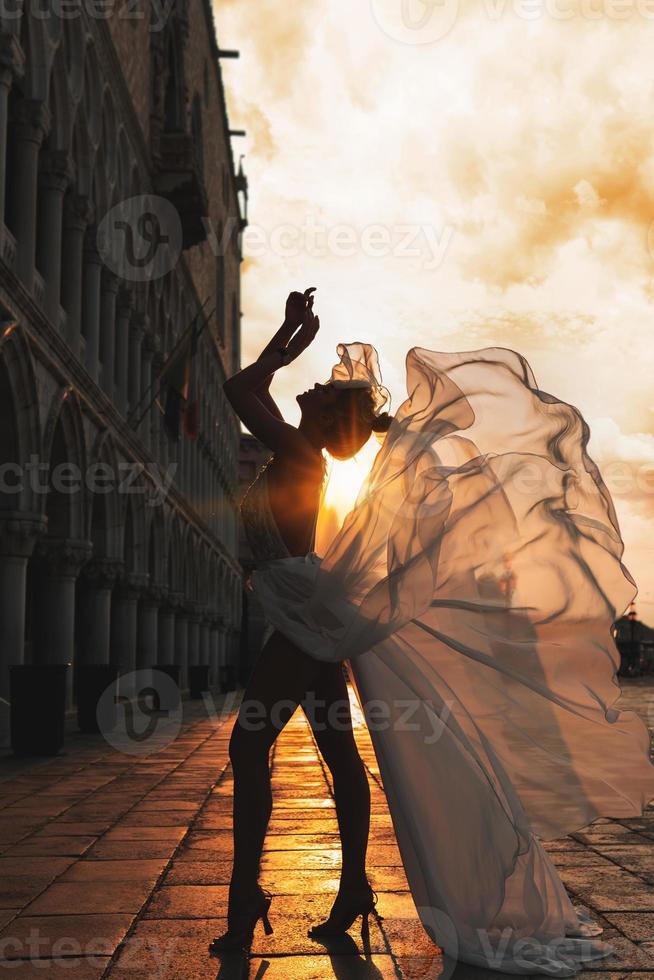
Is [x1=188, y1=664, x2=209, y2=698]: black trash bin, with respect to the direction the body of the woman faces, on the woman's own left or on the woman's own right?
on the woman's own right

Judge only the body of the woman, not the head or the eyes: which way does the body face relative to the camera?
to the viewer's left

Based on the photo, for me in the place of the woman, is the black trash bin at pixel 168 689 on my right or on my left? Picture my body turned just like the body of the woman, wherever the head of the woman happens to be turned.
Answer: on my right

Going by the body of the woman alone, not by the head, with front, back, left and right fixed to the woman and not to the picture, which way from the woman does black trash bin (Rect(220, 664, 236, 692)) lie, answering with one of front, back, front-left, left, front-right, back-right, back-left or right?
right

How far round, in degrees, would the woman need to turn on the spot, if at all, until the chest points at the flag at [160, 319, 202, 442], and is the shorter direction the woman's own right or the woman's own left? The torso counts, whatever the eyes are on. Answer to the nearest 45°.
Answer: approximately 90° to the woman's own right

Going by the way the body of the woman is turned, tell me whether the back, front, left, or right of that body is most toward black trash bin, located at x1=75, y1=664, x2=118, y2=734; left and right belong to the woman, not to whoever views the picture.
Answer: right

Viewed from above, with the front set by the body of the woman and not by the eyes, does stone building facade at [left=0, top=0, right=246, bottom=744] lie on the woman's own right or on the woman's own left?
on the woman's own right

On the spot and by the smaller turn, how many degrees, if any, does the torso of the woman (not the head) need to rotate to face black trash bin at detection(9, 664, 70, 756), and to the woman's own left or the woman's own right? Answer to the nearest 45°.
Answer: approximately 90° to the woman's own right
